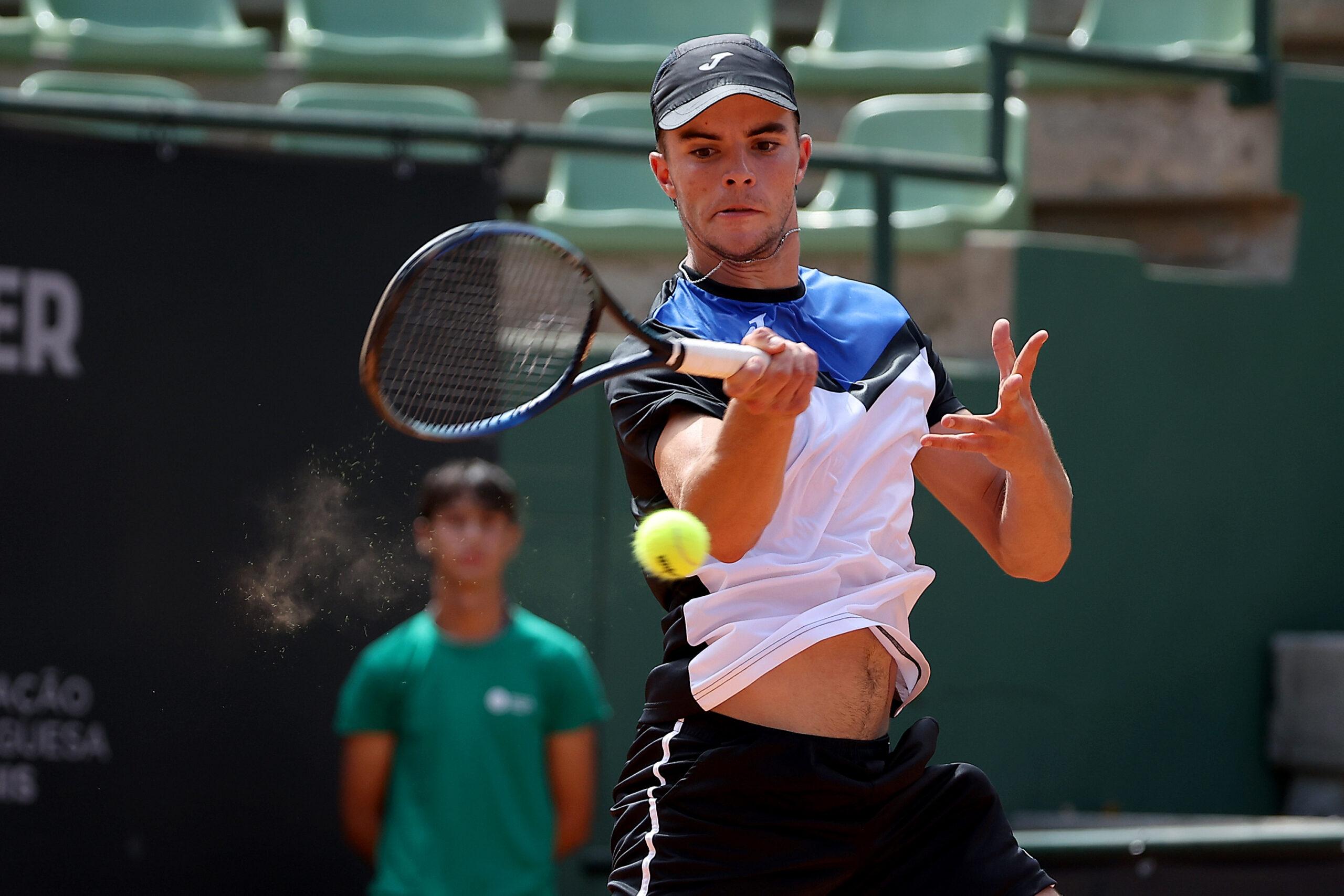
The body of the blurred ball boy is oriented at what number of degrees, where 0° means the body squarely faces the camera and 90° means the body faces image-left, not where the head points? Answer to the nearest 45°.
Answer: approximately 0°

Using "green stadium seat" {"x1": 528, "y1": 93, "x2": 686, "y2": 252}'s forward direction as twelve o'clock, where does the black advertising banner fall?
The black advertising banner is roughly at 1 o'clock from the green stadium seat.

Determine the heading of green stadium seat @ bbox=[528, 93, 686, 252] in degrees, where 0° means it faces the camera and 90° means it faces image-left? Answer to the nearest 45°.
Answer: approximately 0°

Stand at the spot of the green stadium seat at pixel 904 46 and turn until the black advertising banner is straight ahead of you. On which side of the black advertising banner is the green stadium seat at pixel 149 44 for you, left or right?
right

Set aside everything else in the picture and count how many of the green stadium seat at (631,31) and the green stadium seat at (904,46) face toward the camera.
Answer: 2

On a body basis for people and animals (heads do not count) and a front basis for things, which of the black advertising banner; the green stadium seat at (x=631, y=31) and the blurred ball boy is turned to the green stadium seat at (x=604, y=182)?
the green stadium seat at (x=631, y=31)

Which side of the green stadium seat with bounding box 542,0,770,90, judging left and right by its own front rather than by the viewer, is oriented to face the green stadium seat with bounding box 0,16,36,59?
right

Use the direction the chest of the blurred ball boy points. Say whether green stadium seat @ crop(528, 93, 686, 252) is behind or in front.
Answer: behind

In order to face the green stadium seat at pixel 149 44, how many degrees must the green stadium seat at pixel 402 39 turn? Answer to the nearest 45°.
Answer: approximately 90° to its right
